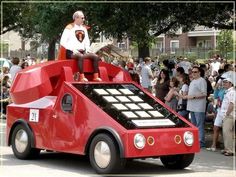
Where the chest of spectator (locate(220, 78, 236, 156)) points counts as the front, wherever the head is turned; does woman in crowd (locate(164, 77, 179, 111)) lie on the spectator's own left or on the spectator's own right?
on the spectator's own right

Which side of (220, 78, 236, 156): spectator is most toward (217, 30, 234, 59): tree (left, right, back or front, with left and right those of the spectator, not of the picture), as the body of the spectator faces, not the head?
right

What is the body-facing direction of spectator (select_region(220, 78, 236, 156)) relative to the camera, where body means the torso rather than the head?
to the viewer's left

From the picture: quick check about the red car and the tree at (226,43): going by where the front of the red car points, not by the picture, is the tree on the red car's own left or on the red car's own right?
on the red car's own left

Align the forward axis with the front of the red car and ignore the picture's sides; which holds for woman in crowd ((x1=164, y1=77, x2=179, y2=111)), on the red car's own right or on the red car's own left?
on the red car's own left

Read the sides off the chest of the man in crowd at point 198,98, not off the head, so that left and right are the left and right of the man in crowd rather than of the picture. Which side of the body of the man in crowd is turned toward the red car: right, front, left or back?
front

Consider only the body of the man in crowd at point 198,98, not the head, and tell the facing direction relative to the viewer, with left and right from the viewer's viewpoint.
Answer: facing the viewer and to the left of the viewer

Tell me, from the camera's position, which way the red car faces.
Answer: facing the viewer and to the right of the viewer

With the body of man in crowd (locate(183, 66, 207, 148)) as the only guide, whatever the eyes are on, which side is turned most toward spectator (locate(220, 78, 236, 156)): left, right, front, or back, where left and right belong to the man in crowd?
left

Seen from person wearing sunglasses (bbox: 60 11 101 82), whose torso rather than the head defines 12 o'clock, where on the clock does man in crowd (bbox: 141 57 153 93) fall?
The man in crowd is roughly at 8 o'clock from the person wearing sunglasses.
